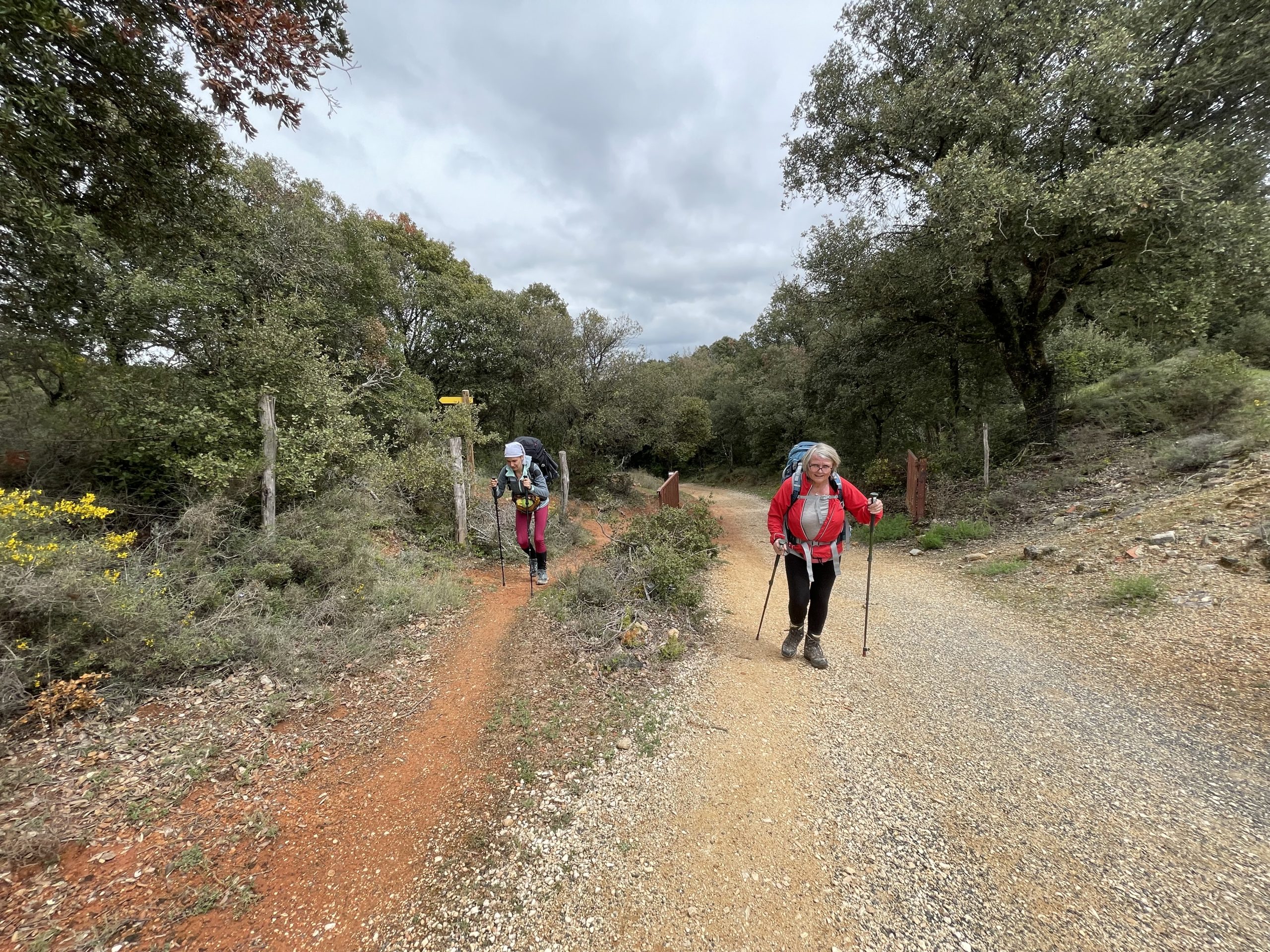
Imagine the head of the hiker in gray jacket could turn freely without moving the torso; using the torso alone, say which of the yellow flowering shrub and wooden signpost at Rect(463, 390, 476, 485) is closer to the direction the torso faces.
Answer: the yellow flowering shrub

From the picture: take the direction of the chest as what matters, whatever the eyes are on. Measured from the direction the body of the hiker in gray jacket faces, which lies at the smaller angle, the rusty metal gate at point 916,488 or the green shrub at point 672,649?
the green shrub

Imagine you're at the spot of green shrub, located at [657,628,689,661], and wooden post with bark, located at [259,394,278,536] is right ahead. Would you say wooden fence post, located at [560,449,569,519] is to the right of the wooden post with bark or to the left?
right

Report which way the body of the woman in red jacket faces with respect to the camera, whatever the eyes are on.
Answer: toward the camera

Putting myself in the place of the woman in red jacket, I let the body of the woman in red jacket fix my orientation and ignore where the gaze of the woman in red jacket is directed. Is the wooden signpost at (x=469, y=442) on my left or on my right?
on my right

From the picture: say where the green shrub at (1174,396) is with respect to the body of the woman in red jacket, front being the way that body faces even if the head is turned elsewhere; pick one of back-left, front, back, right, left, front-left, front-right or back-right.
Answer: back-left

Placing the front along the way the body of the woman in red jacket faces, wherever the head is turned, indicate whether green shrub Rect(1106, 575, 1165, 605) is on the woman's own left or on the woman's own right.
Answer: on the woman's own left

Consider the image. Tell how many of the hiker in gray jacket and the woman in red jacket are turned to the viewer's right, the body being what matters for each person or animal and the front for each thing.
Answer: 0

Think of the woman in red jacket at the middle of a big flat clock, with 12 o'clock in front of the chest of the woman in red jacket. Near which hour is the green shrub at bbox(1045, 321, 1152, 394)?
The green shrub is roughly at 7 o'clock from the woman in red jacket.

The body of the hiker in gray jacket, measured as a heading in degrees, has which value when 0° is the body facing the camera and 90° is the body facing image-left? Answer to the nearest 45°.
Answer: approximately 45°

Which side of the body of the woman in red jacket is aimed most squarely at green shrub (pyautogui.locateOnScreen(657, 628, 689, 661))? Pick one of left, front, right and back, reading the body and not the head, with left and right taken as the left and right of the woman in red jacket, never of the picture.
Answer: right
